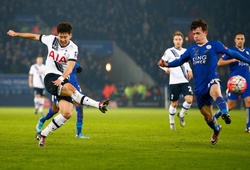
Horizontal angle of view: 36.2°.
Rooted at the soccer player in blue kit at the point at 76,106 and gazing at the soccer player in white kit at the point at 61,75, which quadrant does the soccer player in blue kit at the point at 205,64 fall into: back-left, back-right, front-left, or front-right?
front-left

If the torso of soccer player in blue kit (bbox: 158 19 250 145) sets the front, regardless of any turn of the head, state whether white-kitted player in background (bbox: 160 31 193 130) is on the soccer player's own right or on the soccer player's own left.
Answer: on the soccer player's own right

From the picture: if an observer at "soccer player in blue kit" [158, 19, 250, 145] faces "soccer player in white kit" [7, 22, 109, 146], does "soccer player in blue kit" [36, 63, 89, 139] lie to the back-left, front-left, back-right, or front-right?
front-right

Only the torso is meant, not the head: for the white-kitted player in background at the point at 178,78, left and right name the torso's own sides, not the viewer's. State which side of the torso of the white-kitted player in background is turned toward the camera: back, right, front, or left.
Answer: front

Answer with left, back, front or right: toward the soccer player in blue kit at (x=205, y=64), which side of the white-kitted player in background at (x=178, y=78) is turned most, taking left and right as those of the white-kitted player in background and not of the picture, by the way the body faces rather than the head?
front

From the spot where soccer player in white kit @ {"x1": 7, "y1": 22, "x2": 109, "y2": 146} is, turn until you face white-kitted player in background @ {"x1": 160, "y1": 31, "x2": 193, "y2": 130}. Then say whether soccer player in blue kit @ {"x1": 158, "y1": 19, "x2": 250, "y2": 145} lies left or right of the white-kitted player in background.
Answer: right

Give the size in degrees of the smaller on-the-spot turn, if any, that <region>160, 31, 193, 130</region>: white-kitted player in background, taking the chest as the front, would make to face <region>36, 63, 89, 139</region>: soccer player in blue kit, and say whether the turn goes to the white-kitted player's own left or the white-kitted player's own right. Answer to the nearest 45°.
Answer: approximately 45° to the white-kitted player's own right
